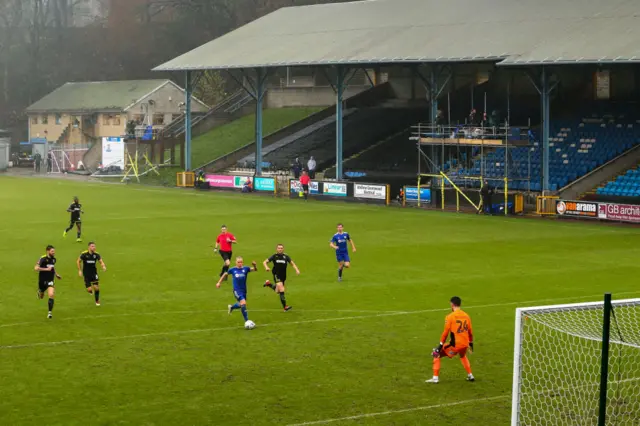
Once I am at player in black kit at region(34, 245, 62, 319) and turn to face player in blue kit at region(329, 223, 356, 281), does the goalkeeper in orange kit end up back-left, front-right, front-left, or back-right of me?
front-right

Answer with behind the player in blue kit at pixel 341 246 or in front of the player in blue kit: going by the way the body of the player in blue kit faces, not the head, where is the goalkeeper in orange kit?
in front

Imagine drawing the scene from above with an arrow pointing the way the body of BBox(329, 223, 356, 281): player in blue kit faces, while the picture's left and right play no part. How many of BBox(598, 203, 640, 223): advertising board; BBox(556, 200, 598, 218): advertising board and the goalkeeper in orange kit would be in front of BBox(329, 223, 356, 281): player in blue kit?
1

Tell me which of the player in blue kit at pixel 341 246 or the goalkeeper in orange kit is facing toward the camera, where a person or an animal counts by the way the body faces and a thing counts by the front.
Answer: the player in blue kit

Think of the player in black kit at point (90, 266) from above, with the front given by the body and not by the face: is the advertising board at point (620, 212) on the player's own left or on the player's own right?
on the player's own left

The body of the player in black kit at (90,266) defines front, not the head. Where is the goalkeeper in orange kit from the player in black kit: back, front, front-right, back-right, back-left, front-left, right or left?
front

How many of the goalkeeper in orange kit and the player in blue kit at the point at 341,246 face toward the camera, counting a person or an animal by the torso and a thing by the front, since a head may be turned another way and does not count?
1

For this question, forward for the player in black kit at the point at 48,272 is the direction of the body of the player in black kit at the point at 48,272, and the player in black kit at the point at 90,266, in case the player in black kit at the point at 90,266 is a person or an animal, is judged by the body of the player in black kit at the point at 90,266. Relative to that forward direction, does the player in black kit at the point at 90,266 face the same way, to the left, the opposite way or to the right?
the same way

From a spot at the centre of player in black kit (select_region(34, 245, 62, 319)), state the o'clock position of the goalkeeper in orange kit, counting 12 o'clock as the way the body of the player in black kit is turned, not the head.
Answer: The goalkeeper in orange kit is roughly at 12 o'clock from the player in black kit.

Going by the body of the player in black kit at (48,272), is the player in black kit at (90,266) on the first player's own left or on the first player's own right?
on the first player's own left

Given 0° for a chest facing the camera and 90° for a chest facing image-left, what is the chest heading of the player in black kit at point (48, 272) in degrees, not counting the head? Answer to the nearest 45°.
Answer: approximately 315°

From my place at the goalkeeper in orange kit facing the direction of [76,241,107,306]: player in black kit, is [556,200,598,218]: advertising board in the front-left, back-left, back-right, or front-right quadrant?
front-right

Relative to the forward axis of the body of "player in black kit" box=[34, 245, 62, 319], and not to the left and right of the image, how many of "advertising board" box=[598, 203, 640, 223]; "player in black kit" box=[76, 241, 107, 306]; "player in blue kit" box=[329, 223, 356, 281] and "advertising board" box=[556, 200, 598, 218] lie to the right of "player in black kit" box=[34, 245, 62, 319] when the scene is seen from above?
0

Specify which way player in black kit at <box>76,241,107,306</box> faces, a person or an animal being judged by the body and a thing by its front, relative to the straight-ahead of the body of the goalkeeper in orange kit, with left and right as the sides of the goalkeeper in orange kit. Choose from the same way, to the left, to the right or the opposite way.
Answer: the opposite way

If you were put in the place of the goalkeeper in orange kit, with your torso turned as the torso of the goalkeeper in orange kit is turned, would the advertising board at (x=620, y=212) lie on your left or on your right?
on your right

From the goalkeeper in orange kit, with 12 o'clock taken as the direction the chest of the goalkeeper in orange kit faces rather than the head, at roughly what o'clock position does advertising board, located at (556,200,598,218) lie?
The advertising board is roughly at 2 o'clock from the goalkeeper in orange kit.

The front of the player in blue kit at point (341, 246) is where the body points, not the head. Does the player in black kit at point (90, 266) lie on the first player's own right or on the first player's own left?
on the first player's own right

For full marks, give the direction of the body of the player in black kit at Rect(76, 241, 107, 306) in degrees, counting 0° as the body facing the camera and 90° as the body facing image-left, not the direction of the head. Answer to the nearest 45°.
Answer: approximately 315°

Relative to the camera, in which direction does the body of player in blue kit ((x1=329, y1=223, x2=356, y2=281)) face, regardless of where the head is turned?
toward the camera
